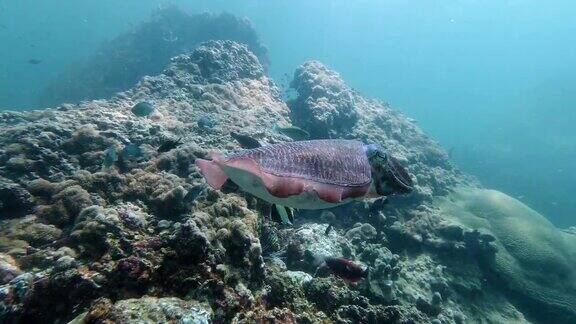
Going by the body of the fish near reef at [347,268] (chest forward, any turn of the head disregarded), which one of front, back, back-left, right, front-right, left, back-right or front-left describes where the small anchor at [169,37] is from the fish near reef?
back-left

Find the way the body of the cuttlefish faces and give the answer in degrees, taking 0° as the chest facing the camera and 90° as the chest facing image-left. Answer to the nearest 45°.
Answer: approximately 270°

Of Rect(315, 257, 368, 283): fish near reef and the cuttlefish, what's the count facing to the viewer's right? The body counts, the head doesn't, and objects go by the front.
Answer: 2

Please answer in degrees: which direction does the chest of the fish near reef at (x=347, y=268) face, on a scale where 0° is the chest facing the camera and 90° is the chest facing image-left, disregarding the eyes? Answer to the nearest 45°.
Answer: approximately 270°

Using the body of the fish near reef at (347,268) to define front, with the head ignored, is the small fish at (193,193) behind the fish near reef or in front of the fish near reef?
behind

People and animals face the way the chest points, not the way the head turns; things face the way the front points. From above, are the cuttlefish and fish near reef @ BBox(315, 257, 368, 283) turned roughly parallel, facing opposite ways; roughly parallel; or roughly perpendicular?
roughly parallel
